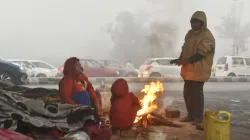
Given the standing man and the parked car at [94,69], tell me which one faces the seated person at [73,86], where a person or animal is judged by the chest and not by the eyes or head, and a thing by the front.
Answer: the standing man

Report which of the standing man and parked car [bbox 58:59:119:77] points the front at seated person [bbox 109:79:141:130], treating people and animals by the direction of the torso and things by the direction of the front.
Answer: the standing man

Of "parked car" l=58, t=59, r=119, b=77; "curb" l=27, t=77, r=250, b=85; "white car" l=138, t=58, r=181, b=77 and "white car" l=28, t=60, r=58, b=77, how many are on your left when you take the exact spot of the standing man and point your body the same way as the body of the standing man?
0

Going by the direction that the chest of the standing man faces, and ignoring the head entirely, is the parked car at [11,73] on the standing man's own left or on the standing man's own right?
on the standing man's own right

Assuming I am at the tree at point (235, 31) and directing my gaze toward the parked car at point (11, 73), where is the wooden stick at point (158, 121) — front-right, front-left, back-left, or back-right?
front-left

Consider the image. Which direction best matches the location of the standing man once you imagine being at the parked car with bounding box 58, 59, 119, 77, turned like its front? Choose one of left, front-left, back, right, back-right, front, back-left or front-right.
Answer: right

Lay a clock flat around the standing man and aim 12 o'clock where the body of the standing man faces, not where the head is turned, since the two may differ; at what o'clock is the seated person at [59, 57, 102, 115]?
The seated person is roughly at 12 o'clock from the standing man.

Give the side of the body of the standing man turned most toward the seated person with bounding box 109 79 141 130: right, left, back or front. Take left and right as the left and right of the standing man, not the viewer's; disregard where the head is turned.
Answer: front

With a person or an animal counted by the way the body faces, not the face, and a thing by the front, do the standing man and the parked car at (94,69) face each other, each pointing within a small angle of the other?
no

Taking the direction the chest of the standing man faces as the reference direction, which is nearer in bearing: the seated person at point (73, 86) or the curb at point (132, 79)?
the seated person

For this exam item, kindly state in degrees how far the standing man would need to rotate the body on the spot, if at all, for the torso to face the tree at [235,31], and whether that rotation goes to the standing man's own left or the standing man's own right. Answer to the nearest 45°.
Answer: approximately 135° to the standing man's own right

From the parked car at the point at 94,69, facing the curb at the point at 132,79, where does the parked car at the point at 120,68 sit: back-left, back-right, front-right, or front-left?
front-left

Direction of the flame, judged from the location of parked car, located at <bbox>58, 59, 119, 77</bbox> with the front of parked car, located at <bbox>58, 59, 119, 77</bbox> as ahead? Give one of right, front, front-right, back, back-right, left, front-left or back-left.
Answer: right

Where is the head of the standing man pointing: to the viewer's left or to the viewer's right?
to the viewer's left

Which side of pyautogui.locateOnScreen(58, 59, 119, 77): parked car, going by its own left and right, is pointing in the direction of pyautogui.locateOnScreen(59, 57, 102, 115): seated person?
right

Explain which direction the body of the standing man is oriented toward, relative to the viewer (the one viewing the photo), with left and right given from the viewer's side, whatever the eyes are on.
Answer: facing the viewer and to the left of the viewer

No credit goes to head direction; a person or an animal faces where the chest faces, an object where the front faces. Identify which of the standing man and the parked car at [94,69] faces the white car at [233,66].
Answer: the parked car
